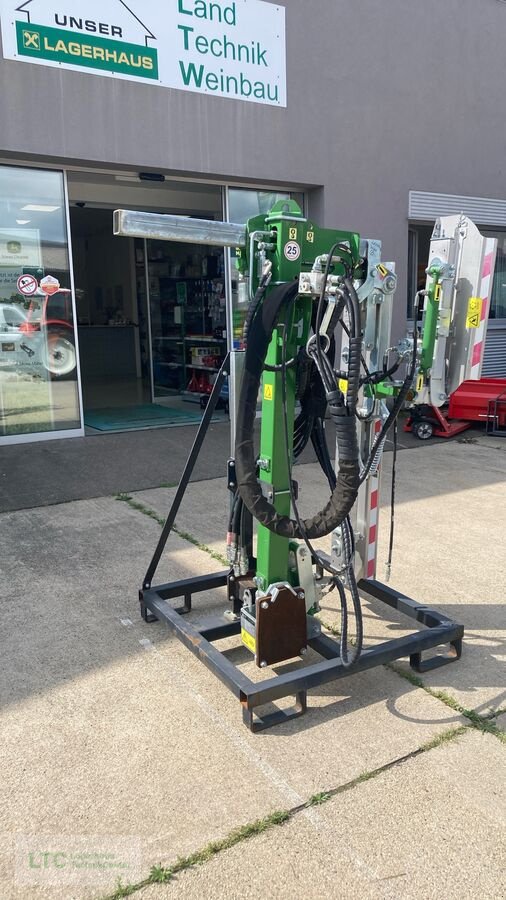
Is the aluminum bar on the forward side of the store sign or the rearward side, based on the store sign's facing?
on the forward side

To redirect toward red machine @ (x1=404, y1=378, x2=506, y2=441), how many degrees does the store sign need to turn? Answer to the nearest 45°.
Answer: approximately 90° to its left

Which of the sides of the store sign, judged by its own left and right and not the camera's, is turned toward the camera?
front

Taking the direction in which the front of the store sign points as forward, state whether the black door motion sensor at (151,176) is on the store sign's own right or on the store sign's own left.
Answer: on the store sign's own left

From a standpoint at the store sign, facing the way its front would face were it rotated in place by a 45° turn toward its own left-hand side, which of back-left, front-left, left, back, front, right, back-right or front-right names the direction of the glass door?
left
